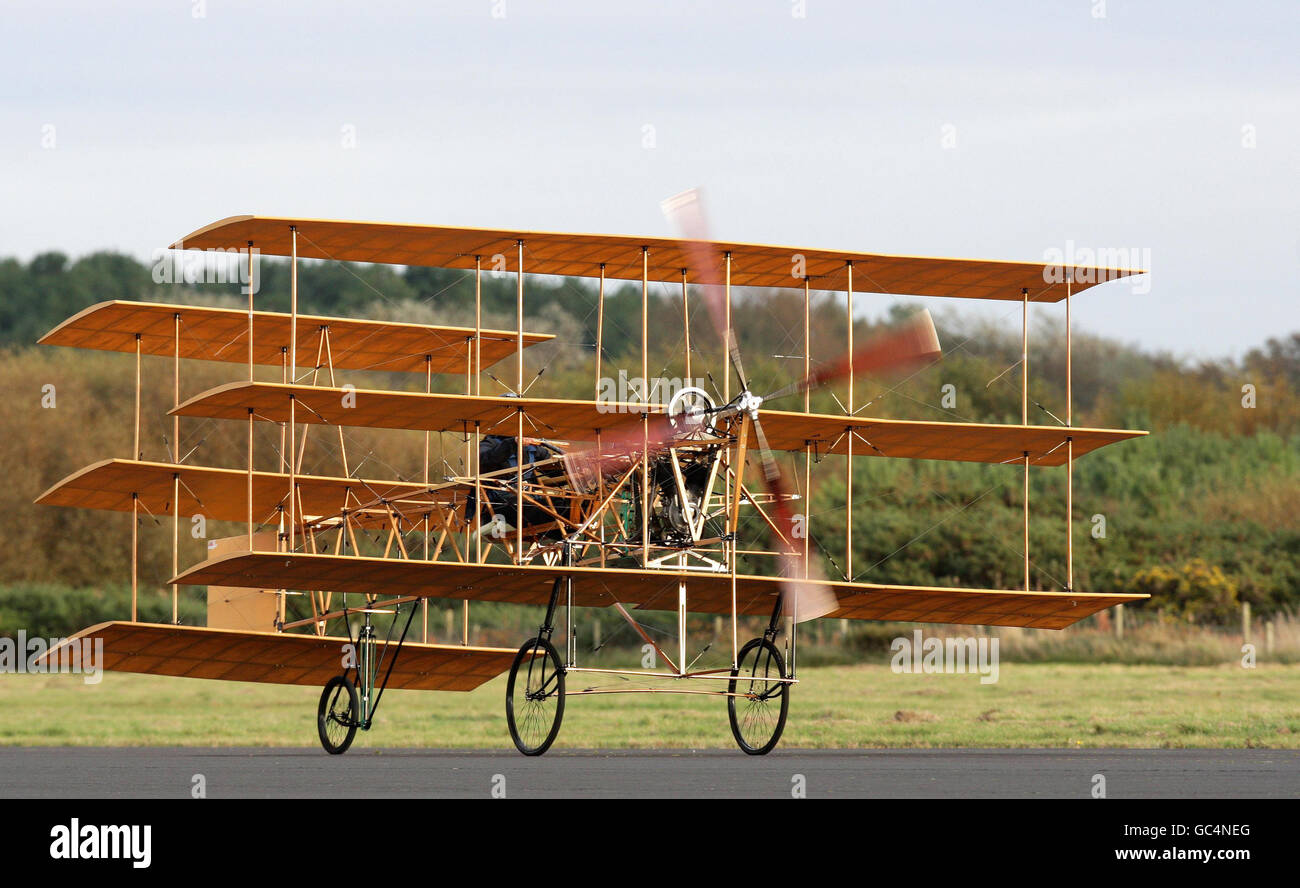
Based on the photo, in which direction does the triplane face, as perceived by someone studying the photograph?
facing the viewer and to the right of the viewer
